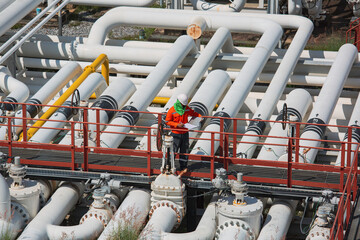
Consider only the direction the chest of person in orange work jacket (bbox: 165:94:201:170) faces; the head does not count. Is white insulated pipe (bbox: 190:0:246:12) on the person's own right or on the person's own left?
on the person's own left

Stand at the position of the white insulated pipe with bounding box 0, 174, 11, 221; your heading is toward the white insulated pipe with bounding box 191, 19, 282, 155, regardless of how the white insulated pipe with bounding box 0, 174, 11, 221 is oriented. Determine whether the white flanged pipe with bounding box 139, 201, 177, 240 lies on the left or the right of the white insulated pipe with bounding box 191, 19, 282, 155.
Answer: right

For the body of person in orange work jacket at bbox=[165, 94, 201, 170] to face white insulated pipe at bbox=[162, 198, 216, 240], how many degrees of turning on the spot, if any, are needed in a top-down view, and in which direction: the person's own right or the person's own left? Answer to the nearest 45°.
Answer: approximately 45° to the person's own right

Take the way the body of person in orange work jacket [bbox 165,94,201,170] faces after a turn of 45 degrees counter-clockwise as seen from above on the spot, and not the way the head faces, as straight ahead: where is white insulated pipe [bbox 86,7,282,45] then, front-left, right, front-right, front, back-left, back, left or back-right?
left

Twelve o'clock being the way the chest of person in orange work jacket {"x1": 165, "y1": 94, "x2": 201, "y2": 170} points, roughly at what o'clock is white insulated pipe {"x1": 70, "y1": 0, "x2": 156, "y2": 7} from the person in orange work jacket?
The white insulated pipe is roughly at 7 o'clock from the person in orange work jacket.

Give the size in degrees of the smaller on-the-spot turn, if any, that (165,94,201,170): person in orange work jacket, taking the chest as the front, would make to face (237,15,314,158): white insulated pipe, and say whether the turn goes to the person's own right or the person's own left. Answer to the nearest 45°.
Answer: approximately 90° to the person's own left

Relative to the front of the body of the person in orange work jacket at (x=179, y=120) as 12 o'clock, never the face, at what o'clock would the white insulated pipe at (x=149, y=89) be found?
The white insulated pipe is roughly at 7 o'clock from the person in orange work jacket.

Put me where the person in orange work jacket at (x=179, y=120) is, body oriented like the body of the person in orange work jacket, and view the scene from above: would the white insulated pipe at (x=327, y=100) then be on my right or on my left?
on my left

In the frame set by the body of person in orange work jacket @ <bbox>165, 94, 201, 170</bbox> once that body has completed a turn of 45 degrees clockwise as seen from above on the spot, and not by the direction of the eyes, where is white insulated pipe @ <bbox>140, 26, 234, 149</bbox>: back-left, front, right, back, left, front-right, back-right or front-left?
back
